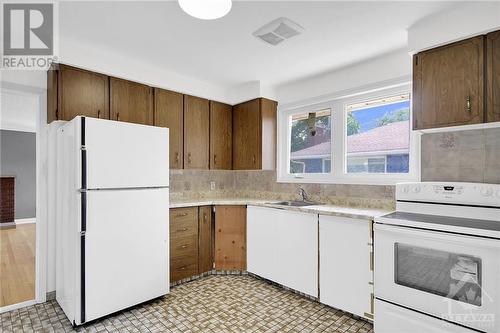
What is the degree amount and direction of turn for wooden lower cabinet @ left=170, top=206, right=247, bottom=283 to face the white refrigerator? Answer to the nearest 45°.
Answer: approximately 90° to its right

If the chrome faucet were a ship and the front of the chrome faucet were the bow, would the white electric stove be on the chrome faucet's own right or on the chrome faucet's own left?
on the chrome faucet's own left

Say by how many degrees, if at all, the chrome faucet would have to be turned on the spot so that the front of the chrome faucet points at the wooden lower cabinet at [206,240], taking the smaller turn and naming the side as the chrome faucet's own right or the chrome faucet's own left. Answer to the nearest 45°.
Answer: approximately 45° to the chrome faucet's own right

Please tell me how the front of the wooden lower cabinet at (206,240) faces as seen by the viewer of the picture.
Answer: facing the viewer and to the right of the viewer

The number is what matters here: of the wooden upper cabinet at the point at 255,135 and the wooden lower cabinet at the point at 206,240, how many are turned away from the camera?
0

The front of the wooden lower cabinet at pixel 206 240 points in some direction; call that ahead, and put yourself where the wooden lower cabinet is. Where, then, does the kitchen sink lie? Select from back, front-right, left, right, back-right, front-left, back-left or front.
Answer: front-left

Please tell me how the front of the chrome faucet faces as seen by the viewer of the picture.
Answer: facing the viewer and to the left of the viewer

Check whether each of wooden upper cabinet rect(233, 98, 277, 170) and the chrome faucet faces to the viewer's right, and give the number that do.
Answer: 0
